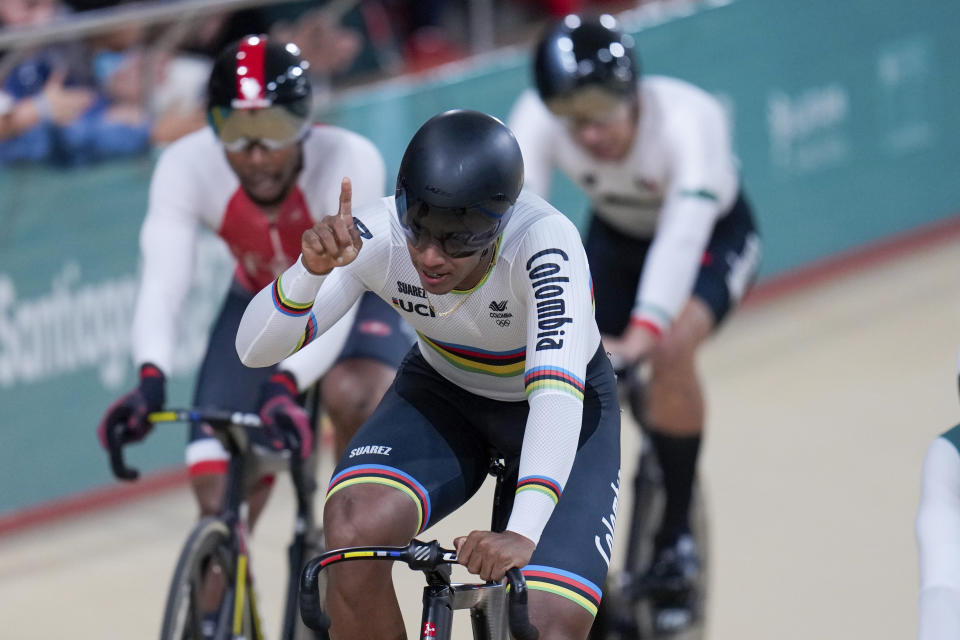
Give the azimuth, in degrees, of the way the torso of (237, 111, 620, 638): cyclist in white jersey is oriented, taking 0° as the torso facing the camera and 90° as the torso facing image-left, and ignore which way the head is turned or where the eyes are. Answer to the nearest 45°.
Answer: approximately 45°

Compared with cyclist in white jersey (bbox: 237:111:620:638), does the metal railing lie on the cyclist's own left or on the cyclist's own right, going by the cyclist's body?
on the cyclist's own right

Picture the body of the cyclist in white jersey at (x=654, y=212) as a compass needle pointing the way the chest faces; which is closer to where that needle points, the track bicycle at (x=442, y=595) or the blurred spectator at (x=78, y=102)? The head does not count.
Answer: the track bicycle

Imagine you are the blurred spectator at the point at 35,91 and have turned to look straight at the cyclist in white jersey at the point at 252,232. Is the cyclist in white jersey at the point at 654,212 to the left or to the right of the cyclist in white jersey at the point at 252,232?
left

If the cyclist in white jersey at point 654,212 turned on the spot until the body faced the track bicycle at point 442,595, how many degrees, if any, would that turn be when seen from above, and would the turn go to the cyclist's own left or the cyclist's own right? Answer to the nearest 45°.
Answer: approximately 45° to the cyclist's own left

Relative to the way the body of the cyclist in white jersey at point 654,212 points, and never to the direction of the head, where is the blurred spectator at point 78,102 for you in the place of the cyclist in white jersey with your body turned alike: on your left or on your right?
on your right

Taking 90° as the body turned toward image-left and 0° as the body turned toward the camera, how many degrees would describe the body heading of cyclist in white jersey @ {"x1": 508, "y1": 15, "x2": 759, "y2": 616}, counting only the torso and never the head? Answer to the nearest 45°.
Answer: approximately 45°
